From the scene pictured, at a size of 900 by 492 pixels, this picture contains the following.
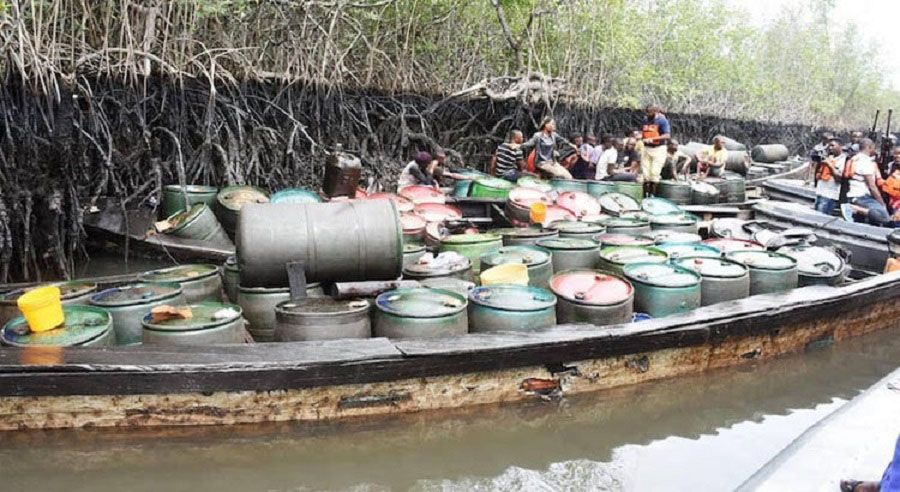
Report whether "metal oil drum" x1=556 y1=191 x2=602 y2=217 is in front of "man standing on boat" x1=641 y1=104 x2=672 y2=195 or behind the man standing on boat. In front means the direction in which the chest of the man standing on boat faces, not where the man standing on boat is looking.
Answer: in front

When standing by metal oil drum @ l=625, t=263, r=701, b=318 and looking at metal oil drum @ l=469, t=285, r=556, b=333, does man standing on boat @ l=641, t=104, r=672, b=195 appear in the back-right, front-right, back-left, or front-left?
back-right

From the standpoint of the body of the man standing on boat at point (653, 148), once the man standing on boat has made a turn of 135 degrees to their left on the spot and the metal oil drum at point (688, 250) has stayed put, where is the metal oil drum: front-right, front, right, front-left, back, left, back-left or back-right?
right

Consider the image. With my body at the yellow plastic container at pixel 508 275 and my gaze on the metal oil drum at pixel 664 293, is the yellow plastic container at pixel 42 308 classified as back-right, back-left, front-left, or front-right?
back-right

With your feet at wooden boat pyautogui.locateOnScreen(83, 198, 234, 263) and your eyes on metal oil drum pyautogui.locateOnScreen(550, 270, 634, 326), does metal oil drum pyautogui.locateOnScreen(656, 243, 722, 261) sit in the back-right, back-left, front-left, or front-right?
front-left

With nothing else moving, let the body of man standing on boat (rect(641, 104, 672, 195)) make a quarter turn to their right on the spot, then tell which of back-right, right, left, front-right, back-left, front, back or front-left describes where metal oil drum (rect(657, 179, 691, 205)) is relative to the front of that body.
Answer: back

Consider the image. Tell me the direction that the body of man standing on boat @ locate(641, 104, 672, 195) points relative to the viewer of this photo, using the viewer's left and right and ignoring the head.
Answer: facing the viewer and to the left of the viewer

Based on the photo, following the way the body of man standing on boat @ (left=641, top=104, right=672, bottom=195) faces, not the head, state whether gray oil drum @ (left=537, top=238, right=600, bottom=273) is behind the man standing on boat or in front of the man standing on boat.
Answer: in front

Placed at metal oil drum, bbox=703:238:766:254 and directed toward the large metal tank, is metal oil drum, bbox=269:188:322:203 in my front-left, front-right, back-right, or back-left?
front-right

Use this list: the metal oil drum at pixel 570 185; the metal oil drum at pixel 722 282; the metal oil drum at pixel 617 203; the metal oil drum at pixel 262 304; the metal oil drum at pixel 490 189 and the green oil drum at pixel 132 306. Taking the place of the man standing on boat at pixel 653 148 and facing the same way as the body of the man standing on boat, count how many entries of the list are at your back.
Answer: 0

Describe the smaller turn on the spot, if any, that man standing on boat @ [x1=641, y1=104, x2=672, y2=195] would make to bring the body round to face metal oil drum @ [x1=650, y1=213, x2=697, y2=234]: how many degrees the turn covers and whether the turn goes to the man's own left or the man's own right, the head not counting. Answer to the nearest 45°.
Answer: approximately 45° to the man's own left

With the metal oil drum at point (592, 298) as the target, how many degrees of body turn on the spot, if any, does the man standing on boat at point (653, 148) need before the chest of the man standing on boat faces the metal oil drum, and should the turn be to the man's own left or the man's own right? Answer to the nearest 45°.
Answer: approximately 45° to the man's own left

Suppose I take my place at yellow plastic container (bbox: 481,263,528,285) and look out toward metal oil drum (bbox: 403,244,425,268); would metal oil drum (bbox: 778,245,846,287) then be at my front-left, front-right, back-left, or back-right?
back-right

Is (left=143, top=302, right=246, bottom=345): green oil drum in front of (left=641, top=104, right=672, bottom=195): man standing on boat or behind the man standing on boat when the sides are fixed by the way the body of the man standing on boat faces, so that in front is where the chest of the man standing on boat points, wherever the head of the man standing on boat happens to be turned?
in front
